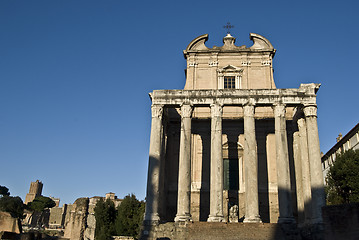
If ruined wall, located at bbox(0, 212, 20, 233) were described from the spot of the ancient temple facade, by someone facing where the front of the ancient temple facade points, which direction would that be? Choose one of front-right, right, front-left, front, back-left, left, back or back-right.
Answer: right

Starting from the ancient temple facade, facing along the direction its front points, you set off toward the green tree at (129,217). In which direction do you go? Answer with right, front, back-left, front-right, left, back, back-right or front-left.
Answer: back-right

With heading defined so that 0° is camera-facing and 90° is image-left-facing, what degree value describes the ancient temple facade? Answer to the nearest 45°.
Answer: approximately 0°

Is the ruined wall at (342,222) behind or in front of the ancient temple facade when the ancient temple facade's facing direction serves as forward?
in front

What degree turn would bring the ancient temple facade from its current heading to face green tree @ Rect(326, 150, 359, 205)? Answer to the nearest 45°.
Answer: approximately 135° to its left

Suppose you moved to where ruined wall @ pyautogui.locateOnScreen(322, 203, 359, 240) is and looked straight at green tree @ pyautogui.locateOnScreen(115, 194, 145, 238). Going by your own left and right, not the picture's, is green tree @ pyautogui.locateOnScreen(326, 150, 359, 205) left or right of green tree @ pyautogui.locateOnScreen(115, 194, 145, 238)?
right
